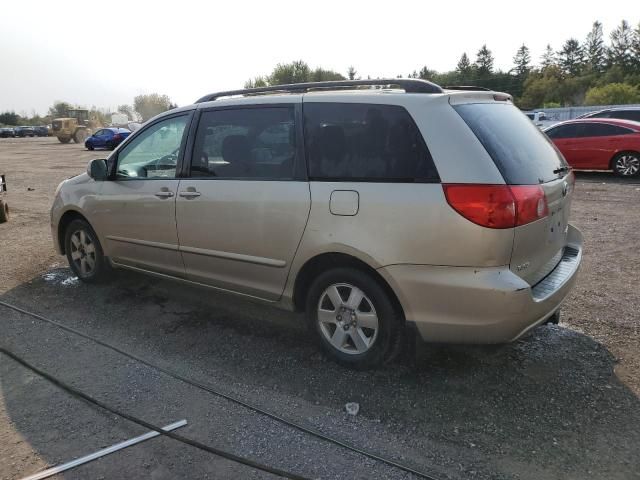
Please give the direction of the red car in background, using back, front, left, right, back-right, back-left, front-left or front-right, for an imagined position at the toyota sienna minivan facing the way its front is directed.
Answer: right

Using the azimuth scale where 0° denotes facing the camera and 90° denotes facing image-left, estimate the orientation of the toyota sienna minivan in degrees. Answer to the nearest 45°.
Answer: approximately 135°
